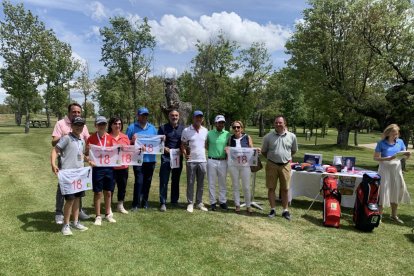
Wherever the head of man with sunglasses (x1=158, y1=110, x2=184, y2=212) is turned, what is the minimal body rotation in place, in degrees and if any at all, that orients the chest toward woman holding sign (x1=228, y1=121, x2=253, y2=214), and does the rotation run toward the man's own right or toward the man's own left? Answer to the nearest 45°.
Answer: approximately 90° to the man's own left

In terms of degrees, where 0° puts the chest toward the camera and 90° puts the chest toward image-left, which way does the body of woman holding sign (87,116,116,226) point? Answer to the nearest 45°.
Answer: approximately 0°

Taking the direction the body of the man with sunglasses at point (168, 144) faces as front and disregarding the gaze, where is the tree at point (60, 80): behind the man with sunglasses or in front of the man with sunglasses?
behind

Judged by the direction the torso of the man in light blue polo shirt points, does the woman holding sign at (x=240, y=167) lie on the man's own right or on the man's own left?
on the man's own left

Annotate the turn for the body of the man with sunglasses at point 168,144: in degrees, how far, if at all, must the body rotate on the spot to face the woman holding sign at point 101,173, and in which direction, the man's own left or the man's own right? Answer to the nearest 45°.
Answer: approximately 45° to the man's own right

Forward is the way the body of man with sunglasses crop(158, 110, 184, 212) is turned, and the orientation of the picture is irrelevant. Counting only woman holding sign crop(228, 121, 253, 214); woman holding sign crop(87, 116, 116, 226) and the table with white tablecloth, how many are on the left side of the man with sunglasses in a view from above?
2

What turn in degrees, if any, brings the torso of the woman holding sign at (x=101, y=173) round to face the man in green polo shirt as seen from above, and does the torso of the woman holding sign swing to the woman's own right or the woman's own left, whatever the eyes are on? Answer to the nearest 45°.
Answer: approximately 90° to the woman's own left

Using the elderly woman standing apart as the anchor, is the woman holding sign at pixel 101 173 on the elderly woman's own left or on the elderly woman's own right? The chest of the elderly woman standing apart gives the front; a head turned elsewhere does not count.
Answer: on the elderly woman's own right

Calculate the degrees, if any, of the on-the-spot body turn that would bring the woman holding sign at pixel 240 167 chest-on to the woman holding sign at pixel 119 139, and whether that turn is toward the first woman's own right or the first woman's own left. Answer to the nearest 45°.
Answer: approximately 90° to the first woman's own right
